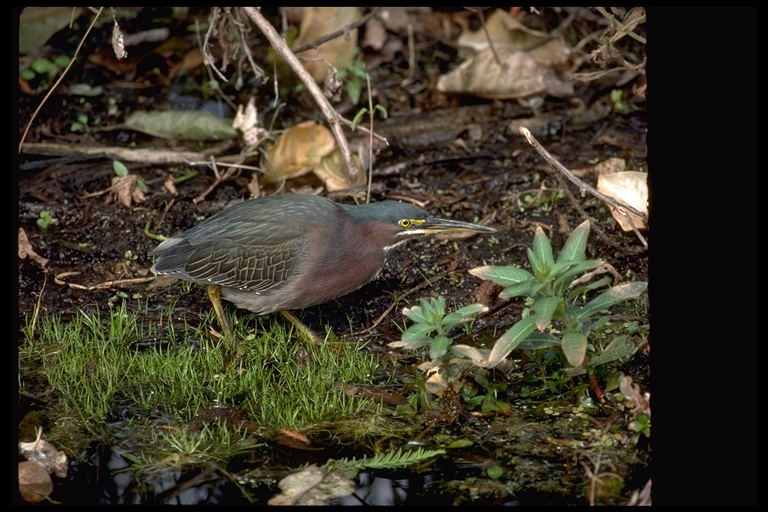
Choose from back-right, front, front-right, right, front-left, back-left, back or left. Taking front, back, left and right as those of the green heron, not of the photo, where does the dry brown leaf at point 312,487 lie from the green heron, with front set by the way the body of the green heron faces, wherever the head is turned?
right

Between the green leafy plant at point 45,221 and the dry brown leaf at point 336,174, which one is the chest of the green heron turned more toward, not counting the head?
the dry brown leaf

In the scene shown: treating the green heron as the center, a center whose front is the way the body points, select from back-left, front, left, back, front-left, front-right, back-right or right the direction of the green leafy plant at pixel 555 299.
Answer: front-right

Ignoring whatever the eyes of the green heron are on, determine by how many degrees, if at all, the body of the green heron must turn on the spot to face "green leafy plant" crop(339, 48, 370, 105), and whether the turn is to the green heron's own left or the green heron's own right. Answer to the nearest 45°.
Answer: approximately 90° to the green heron's own left

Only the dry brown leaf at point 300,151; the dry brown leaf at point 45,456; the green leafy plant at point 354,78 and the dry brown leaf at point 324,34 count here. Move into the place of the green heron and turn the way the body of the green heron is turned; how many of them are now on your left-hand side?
3

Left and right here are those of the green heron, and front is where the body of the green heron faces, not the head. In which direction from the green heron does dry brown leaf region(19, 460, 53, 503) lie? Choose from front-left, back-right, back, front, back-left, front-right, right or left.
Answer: back-right

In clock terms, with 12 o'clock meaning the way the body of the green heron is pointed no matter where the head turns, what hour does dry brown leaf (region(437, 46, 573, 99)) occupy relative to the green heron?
The dry brown leaf is roughly at 10 o'clock from the green heron.

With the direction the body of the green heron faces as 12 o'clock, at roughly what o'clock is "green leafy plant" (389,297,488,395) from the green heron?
The green leafy plant is roughly at 2 o'clock from the green heron.

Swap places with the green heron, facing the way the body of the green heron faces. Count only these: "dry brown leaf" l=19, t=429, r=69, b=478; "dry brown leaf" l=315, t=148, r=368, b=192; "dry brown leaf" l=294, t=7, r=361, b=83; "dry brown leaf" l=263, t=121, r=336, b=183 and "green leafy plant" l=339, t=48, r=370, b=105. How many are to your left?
4

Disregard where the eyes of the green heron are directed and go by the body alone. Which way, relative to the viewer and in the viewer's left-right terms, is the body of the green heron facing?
facing to the right of the viewer

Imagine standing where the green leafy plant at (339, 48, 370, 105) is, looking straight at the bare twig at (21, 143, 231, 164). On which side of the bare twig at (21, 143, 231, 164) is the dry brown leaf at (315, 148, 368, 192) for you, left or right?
left
